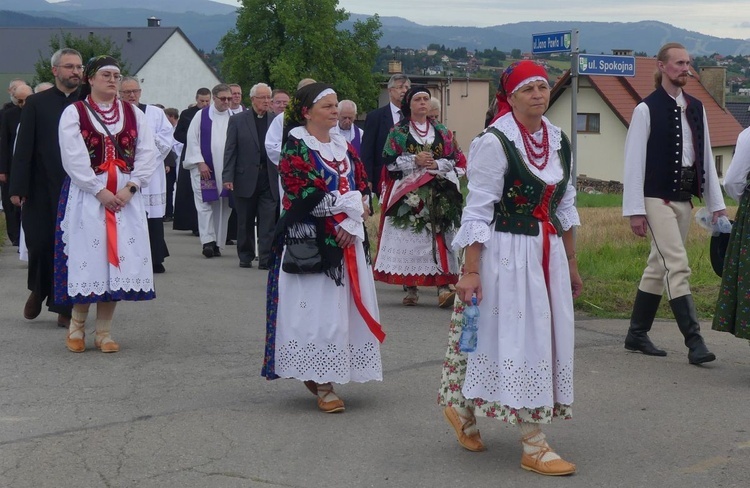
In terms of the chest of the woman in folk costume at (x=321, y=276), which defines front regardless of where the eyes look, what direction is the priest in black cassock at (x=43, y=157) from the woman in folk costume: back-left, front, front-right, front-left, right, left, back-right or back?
back

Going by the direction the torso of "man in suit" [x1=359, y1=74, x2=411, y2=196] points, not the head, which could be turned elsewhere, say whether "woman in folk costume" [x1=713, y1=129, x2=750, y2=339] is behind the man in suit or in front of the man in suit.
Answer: in front

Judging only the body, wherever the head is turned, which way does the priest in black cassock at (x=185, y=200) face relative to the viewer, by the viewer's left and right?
facing the viewer and to the right of the viewer

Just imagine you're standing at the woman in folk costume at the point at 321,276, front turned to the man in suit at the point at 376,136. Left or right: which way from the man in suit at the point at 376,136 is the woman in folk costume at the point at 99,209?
left

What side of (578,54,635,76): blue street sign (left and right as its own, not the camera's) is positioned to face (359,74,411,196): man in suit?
right

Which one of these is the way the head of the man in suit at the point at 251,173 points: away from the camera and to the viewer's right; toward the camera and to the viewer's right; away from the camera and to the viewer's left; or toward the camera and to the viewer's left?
toward the camera and to the viewer's right
